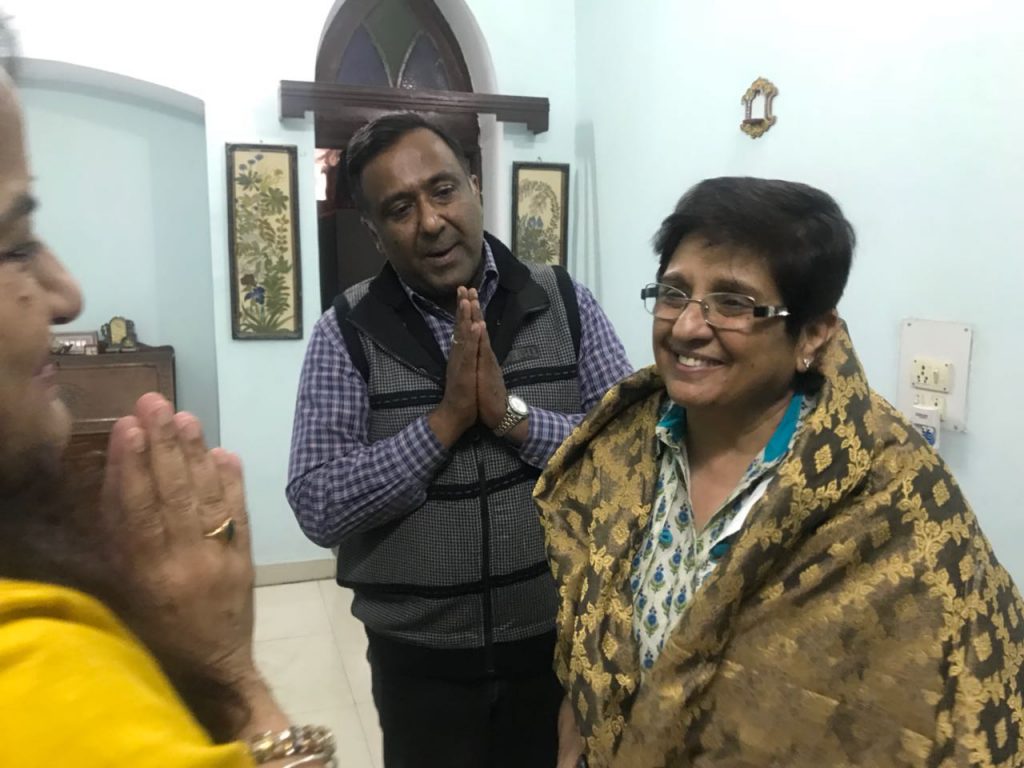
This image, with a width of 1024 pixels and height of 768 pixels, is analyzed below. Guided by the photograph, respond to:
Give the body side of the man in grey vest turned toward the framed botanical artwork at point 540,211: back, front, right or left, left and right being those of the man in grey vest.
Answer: back

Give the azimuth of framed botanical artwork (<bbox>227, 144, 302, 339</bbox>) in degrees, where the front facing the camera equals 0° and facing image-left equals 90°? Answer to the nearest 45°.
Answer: approximately 0°

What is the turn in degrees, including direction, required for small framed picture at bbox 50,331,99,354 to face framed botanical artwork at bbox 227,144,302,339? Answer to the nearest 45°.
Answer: approximately 45° to its left

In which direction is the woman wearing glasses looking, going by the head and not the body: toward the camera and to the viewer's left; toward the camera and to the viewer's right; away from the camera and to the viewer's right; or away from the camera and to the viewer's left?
toward the camera and to the viewer's left

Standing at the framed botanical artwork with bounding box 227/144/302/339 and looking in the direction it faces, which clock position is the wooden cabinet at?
The wooden cabinet is roughly at 4 o'clock from the framed botanical artwork.

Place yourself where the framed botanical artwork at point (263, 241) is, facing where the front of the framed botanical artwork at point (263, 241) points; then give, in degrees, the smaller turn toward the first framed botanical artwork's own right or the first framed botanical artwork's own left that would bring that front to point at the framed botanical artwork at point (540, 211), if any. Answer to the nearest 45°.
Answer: approximately 90° to the first framed botanical artwork's own left

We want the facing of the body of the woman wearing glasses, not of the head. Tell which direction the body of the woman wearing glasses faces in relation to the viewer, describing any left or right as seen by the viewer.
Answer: facing the viewer and to the left of the viewer

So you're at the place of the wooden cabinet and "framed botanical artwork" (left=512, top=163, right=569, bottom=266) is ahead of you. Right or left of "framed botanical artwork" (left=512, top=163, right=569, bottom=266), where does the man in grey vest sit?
right

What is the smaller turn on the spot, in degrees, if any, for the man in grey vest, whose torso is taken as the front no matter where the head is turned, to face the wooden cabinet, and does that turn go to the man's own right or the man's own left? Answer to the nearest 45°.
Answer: approximately 135° to the man's own right
